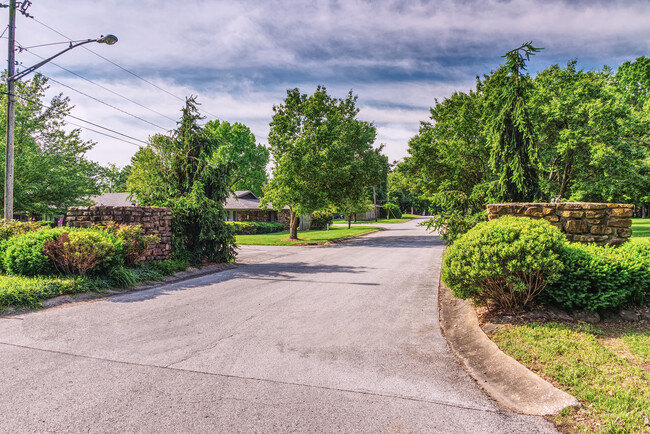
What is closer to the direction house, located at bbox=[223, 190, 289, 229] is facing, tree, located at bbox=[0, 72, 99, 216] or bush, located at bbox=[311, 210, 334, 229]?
the tree

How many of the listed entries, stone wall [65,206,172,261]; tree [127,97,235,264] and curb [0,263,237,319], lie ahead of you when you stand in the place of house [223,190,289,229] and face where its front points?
3

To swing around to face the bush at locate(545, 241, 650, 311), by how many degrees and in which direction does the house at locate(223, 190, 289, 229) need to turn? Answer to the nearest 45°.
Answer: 0° — it already faces it

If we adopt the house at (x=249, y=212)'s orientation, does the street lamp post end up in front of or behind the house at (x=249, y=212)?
in front

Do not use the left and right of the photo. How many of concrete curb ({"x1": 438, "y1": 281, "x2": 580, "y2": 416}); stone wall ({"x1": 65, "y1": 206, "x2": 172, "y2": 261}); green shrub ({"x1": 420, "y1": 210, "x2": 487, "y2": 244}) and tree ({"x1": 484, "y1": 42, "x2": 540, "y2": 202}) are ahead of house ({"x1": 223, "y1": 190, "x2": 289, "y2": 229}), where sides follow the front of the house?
4

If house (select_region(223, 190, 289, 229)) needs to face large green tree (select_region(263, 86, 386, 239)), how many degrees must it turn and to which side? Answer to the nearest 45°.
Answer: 0° — it already faces it

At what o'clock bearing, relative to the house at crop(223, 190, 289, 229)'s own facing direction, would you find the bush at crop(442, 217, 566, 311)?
The bush is roughly at 12 o'clock from the house.

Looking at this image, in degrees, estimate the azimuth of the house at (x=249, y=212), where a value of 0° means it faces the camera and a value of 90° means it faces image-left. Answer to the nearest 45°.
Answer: approximately 0°

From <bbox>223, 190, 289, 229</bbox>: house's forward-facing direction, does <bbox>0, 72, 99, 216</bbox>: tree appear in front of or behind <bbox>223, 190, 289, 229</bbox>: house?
in front

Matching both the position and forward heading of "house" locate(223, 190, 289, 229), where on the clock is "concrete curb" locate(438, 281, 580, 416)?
The concrete curb is roughly at 12 o'clock from the house.

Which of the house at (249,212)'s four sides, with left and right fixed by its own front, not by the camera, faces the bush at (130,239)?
front

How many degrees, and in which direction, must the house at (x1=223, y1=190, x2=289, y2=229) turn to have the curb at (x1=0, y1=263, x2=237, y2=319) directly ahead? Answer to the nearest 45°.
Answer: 0° — it already faces it
